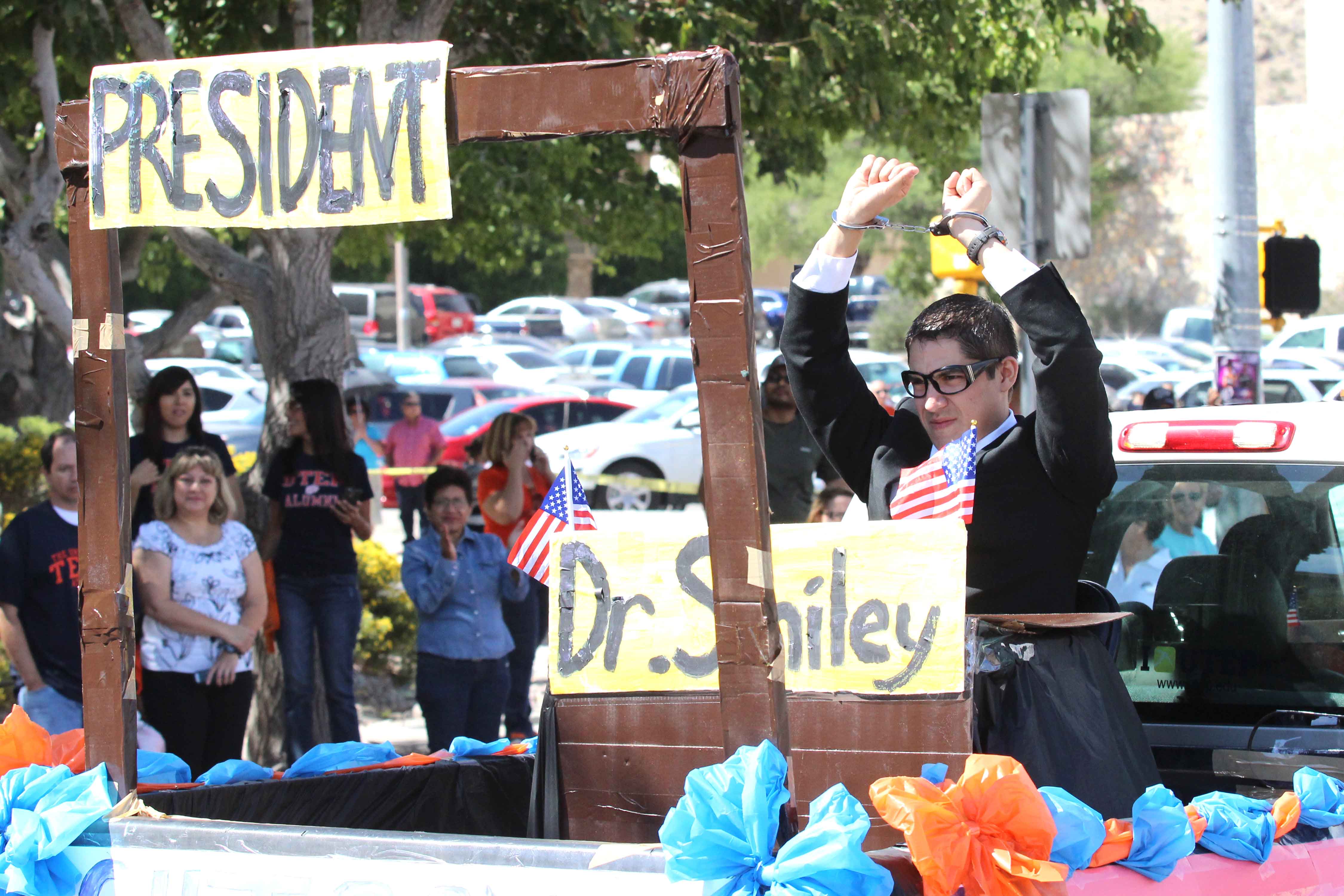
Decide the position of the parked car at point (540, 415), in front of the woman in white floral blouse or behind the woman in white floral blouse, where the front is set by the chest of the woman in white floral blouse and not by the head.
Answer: behind

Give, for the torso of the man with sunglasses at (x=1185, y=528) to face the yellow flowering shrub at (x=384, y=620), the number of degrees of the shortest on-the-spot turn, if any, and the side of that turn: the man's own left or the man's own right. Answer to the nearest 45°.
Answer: approximately 135° to the man's own right

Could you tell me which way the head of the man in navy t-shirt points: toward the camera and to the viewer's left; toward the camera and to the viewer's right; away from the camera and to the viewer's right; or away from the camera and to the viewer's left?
toward the camera and to the viewer's right

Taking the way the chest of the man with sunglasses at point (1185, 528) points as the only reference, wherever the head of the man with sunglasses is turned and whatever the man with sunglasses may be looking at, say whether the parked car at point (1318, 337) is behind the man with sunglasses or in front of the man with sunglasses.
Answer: behind

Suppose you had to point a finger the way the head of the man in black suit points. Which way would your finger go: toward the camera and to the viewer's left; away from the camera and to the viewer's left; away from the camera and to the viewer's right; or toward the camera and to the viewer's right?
toward the camera and to the viewer's left

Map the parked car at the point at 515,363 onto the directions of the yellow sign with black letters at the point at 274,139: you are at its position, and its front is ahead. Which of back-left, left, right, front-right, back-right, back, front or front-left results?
back

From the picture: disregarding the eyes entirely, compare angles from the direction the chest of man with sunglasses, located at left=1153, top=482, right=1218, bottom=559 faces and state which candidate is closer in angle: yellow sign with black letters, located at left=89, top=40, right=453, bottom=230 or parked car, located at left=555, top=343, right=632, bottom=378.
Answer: the yellow sign with black letters

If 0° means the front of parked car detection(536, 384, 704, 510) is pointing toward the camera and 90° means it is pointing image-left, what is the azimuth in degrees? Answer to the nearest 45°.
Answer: approximately 45°

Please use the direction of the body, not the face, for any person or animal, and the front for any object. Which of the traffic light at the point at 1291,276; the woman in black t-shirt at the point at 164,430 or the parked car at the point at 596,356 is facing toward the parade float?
the woman in black t-shirt

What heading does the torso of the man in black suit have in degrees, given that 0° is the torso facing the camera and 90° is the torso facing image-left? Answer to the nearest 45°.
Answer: approximately 45°

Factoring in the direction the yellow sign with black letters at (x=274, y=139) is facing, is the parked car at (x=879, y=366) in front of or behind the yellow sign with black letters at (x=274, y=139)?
behind

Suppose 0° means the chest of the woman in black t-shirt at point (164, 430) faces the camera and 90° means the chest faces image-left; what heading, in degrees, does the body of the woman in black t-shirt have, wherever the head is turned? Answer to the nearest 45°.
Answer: approximately 0°

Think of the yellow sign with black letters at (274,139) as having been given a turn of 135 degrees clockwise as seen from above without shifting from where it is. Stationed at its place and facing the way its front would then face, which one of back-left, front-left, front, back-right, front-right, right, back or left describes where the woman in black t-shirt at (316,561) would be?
front-right
